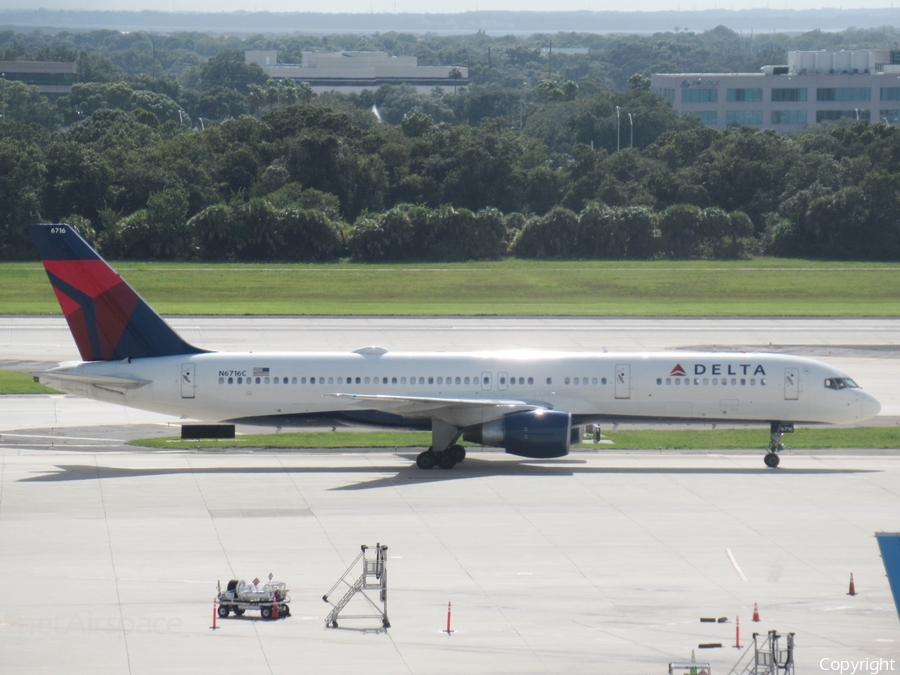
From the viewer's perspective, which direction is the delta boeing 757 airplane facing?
to the viewer's right

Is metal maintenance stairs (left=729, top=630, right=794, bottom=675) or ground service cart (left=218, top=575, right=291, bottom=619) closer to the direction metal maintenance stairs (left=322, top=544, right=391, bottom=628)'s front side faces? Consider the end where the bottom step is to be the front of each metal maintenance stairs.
the ground service cart

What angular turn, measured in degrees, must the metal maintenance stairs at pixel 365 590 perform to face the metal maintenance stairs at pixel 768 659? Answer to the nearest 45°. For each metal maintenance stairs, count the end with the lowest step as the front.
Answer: approximately 135° to its left

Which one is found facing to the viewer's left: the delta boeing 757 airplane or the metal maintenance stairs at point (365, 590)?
the metal maintenance stairs

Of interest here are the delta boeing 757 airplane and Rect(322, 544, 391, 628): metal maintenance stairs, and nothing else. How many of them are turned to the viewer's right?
1

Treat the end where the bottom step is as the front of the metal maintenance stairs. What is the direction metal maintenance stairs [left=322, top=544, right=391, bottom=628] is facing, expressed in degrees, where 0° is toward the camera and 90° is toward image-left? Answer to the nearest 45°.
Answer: approximately 90°

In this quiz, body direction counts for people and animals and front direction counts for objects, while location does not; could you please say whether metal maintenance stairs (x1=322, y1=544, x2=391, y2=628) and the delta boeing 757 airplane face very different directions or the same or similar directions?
very different directions

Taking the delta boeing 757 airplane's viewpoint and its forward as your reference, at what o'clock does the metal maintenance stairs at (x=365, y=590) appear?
The metal maintenance stairs is roughly at 3 o'clock from the delta boeing 757 airplane.

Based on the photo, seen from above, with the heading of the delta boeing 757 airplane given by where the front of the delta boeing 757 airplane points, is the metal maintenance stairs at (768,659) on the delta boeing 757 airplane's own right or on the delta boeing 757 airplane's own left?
on the delta boeing 757 airplane's own right

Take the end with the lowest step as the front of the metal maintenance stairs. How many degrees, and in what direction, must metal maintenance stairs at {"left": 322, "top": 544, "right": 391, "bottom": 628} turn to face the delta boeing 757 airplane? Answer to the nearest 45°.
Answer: approximately 90° to its right

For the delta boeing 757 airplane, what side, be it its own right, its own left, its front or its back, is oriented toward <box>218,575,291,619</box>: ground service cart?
right
